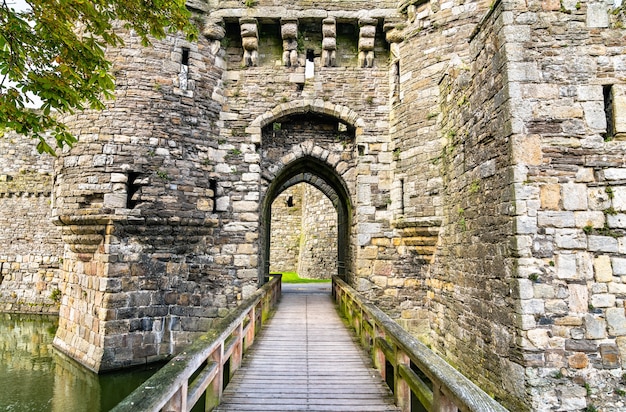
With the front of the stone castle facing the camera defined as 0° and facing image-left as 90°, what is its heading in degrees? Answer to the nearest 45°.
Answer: approximately 0°
